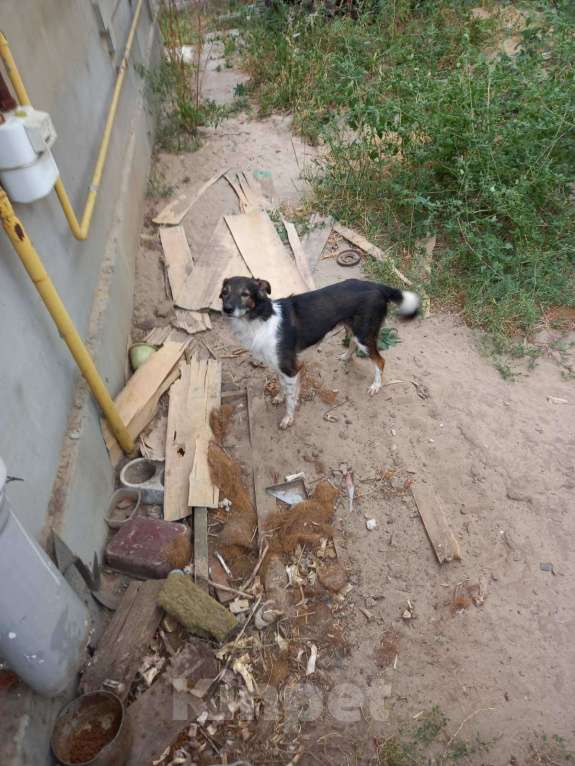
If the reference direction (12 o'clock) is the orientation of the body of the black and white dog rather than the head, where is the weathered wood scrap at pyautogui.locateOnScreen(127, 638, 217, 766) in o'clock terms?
The weathered wood scrap is roughly at 11 o'clock from the black and white dog.

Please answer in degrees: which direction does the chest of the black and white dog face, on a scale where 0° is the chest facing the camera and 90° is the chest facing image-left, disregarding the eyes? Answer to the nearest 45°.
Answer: approximately 45°

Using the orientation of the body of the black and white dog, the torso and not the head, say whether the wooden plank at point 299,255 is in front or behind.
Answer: behind

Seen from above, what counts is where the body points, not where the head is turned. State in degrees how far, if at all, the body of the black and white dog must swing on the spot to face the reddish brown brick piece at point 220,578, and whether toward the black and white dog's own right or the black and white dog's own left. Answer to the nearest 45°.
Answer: approximately 45° to the black and white dog's own left

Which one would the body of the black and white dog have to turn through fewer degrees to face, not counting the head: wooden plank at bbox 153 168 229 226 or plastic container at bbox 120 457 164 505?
the plastic container

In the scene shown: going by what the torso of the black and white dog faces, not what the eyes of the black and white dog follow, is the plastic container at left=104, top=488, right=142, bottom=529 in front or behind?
in front

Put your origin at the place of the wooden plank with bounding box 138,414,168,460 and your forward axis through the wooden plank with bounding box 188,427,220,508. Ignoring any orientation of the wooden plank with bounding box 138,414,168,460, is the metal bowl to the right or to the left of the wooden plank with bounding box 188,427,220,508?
right

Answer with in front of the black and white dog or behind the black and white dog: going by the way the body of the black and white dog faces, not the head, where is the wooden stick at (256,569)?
in front

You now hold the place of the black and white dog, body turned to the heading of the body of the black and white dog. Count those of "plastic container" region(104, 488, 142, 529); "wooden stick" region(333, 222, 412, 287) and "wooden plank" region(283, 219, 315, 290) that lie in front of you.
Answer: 1

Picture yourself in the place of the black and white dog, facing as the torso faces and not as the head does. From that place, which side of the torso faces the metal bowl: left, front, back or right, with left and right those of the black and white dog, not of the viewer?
front

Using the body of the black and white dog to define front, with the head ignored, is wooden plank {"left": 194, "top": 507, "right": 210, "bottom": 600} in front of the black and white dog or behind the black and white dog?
in front

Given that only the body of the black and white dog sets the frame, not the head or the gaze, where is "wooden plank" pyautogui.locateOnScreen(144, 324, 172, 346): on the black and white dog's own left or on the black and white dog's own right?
on the black and white dog's own right

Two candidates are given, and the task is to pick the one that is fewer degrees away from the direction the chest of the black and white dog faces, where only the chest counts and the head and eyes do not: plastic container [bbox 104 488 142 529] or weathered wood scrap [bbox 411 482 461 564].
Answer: the plastic container

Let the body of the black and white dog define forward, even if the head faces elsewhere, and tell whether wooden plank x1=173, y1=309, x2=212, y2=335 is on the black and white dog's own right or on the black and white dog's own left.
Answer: on the black and white dog's own right
